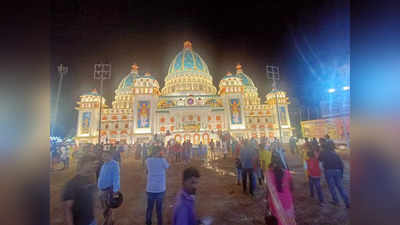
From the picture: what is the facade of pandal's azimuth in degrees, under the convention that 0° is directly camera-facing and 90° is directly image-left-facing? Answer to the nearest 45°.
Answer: approximately 0°

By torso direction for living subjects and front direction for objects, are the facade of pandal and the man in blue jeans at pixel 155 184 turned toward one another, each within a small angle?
yes

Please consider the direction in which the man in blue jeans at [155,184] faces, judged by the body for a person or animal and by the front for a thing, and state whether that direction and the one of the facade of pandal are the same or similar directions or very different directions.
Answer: very different directions

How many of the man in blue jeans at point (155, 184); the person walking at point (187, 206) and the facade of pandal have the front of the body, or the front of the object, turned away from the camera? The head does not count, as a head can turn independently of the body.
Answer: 1

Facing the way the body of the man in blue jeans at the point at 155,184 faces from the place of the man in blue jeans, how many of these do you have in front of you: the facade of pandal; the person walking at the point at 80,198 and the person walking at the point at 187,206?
1

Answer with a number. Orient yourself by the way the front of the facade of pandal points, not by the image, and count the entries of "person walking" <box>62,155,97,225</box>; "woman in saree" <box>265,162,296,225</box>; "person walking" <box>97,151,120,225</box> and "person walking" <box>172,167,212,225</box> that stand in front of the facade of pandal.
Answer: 4

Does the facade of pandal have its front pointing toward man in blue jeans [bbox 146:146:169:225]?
yes
